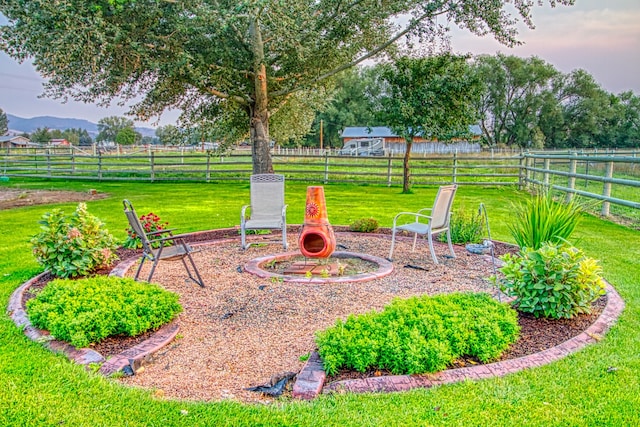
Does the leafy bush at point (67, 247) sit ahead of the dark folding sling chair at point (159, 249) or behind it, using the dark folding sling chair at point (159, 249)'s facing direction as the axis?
behind

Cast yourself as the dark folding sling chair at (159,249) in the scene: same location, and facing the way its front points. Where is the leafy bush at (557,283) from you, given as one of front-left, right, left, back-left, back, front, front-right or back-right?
front-right

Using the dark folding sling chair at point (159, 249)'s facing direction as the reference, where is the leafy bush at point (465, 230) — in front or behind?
in front

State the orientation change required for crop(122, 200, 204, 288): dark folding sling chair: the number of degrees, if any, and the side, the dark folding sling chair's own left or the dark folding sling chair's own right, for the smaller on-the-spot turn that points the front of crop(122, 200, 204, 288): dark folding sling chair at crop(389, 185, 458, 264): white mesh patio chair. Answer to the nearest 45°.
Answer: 0° — it already faces it

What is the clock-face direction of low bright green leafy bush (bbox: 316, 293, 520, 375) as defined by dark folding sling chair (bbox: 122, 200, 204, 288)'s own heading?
The low bright green leafy bush is roughly at 2 o'clock from the dark folding sling chair.

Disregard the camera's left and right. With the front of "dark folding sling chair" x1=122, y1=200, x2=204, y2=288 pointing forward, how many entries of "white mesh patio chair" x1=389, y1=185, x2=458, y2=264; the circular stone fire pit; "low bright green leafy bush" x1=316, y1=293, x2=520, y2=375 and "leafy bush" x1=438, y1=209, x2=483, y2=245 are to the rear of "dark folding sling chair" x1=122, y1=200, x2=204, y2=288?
0

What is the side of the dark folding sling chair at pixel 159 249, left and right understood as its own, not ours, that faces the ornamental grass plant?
front

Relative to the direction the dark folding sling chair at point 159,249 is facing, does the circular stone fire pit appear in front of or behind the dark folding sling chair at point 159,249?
in front

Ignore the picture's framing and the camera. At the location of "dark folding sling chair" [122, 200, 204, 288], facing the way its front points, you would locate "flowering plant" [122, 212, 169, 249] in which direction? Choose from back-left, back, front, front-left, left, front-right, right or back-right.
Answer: left

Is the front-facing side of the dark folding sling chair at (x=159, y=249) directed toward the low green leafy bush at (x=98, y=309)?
no

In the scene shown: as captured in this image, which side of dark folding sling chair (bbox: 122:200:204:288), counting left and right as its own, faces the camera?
right

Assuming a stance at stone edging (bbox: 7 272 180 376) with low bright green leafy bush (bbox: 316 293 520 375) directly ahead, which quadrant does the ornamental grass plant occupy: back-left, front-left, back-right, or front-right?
front-left

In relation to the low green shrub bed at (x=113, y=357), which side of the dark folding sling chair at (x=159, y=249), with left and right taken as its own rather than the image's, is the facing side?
right
